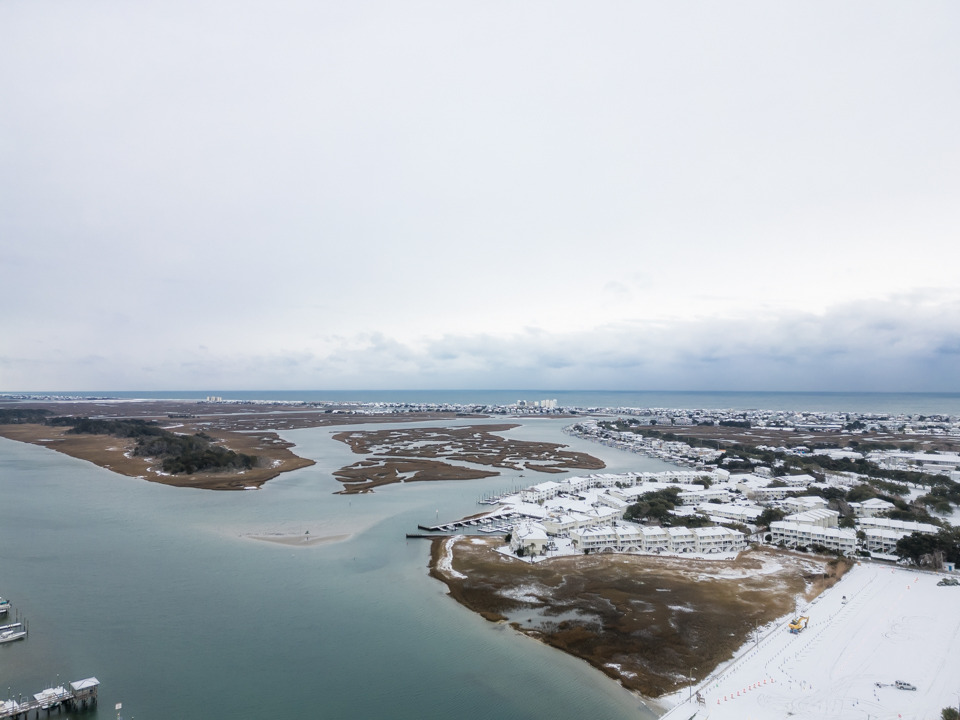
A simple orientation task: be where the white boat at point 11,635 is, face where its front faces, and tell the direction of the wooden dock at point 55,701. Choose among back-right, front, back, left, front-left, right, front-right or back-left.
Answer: right

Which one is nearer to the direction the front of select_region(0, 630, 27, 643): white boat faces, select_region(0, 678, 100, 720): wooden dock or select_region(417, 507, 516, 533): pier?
the pier

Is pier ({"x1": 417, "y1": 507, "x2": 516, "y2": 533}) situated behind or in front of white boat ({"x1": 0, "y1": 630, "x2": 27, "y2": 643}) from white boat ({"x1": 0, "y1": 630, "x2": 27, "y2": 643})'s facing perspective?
in front

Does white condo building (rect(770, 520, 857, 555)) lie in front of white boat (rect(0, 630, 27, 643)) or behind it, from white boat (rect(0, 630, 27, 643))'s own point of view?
in front

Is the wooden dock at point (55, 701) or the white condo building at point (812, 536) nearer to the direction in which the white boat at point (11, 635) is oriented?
the white condo building

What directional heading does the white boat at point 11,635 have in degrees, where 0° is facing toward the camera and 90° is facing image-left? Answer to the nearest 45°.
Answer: approximately 270°
